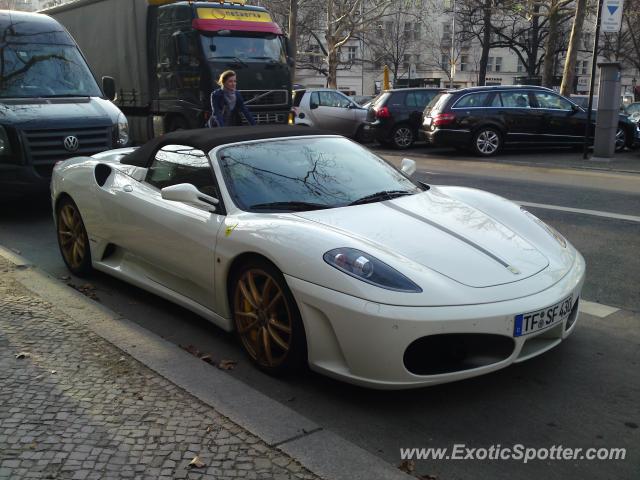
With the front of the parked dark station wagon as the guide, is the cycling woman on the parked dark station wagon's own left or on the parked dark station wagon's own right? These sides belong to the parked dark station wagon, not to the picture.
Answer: on the parked dark station wagon's own right

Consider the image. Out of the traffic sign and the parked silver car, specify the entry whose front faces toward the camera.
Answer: the traffic sign

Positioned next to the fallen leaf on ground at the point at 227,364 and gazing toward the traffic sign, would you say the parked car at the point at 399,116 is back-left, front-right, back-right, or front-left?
front-left

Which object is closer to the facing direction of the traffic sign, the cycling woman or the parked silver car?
the cycling woman

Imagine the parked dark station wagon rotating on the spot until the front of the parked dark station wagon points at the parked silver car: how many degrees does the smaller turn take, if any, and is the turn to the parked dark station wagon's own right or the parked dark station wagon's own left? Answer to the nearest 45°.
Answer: approximately 135° to the parked dark station wagon's own left

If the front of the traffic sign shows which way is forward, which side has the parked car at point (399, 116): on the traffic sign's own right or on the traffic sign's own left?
on the traffic sign's own right

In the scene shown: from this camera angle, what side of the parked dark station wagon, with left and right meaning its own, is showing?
right

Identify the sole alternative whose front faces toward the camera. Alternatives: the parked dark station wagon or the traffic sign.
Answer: the traffic sign

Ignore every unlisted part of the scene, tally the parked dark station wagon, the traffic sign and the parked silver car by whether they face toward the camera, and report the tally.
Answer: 1

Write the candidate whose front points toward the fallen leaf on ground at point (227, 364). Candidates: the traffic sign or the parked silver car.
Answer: the traffic sign

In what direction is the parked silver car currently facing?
to the viewer's right

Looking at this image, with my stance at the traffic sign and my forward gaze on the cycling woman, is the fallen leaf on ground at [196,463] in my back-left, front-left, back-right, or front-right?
front-left

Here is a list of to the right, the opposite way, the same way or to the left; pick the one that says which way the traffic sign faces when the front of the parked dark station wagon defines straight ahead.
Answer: to the right

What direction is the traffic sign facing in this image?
toward the camera

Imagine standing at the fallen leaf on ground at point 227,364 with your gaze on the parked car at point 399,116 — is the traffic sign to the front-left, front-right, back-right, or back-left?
front-right

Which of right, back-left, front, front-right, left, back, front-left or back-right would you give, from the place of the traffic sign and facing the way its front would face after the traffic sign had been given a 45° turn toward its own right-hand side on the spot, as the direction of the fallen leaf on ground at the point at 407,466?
front-left

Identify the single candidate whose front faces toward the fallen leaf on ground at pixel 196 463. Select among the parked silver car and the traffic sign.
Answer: the traffic sign

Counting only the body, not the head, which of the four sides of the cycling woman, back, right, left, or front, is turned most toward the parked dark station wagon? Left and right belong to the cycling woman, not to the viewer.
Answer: left

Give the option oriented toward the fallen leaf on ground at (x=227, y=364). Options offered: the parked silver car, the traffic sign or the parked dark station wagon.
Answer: the traffic sign
